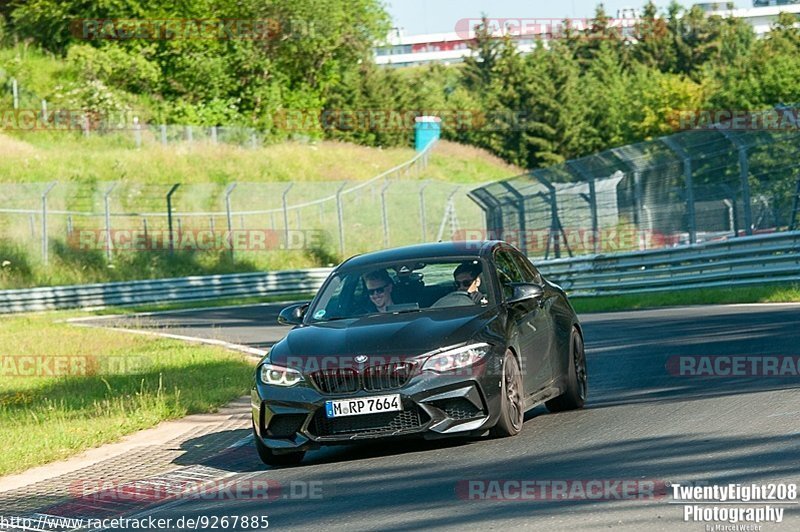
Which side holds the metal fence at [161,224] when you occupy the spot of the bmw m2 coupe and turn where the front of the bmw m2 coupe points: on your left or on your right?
on your right

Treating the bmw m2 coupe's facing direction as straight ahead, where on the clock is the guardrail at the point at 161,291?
The guardrail is roughly at 4 o'clock from the bmw m2 coupe.

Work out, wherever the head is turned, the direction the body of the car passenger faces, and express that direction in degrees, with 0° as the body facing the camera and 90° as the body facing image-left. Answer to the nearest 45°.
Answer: approximately 45°

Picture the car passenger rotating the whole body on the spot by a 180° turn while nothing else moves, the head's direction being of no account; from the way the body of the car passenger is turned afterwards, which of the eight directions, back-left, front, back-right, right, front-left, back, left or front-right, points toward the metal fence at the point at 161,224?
front-left

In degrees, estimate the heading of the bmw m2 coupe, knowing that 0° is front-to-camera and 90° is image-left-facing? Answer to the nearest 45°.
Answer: approximately 45°

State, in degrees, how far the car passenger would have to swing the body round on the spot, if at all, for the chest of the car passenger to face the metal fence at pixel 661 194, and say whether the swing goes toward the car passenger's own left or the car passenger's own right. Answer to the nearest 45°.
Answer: approximately 135° to the car passenger's own right
